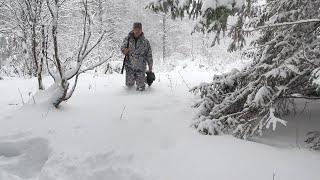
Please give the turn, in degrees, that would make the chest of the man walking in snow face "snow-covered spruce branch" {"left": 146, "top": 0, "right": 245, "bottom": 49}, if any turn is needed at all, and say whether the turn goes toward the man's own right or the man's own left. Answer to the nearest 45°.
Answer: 0° — they already face it

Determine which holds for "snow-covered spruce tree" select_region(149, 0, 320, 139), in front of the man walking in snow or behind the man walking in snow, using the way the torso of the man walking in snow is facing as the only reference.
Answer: in front

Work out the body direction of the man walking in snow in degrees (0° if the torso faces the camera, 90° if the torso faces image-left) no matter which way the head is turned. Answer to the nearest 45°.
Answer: approximately 0°
